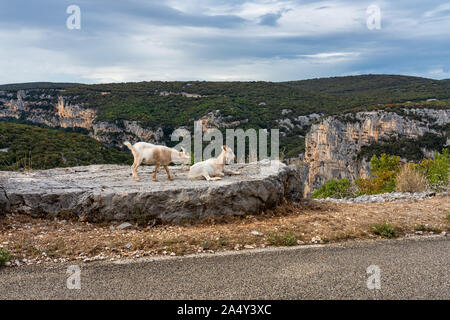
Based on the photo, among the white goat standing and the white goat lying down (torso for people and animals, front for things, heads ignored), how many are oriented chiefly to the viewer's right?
2

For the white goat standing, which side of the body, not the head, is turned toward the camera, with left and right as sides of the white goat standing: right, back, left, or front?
right

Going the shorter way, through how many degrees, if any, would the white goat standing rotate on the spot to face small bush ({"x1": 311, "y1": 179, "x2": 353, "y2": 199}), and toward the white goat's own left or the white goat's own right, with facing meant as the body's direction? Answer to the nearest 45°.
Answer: approximately 45° to the white goat's own left

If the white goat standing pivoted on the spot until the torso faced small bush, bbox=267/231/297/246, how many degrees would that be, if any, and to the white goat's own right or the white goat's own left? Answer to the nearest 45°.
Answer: approximately 45° to the white goat's own right

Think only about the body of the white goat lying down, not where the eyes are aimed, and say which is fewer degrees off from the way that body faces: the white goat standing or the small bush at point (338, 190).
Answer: the small bush

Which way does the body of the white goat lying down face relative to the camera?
to the viewer's right

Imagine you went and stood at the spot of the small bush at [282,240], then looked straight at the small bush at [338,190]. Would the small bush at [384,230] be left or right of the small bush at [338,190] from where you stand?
right

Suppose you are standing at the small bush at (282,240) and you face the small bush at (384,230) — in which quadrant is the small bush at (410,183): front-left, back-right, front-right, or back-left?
front-left

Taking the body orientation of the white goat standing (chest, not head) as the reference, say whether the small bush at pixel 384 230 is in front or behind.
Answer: in front

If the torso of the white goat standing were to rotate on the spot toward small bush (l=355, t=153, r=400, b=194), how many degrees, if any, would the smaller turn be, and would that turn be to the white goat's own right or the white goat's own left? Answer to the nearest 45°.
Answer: approximately 45° to the white goat's own left
